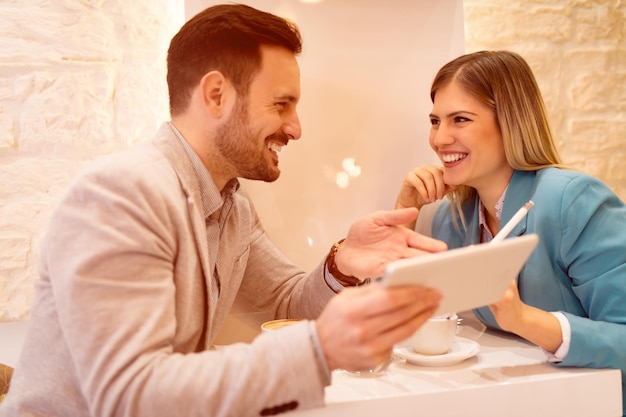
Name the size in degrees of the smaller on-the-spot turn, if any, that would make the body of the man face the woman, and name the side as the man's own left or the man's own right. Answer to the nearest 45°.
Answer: approximately 45° to the man's own left

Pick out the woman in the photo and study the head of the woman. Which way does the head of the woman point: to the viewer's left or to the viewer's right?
to the viewer's left

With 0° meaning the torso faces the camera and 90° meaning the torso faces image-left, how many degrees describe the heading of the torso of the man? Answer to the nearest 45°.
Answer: approximately 270°

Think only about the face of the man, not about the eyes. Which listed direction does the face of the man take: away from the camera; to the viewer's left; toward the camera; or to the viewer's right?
to the viewer's right
